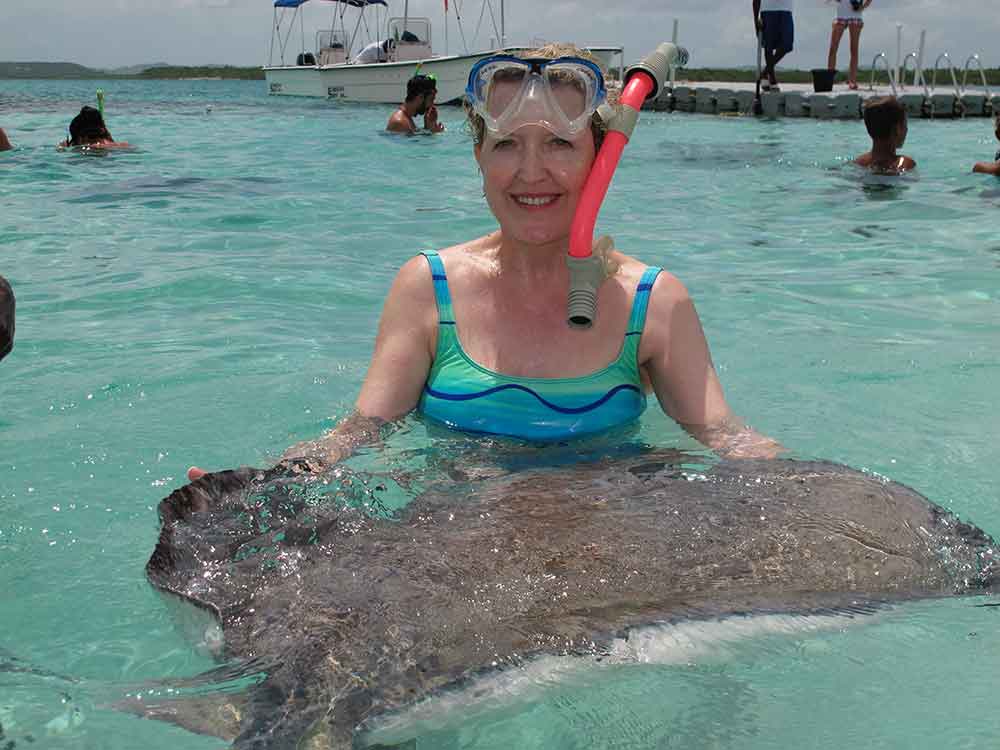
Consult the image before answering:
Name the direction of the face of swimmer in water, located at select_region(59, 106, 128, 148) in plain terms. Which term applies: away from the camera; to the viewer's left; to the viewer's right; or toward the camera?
away from the camera

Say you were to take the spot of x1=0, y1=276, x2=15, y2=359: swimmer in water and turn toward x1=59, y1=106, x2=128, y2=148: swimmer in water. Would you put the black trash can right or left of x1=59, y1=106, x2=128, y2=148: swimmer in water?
right

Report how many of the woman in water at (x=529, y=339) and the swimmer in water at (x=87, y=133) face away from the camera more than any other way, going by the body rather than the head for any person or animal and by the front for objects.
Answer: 1

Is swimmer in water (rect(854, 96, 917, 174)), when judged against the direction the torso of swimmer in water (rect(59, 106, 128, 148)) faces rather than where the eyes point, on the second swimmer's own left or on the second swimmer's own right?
on the second swimmer's own right

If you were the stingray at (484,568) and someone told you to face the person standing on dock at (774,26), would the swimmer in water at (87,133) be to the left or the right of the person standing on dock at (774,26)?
left

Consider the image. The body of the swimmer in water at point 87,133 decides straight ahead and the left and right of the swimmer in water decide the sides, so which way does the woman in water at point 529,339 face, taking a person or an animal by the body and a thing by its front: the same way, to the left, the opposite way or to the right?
the opposite way

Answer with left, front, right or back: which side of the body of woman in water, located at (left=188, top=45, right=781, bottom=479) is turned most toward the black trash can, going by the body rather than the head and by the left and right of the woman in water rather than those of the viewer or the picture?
back

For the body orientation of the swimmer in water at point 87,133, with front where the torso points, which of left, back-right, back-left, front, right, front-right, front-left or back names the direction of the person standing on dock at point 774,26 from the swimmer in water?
right

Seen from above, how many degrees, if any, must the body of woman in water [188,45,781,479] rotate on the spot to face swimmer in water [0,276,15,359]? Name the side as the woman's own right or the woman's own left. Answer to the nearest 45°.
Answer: approximately 135° to the woman's own right

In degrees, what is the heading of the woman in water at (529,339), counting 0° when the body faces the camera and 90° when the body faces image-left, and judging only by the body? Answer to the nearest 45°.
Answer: approximately 0°

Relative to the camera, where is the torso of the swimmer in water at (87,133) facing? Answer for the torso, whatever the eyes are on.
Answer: away from the camera

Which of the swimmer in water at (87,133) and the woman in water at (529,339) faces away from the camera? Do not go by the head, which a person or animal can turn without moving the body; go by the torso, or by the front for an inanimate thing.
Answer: the swimmer in water

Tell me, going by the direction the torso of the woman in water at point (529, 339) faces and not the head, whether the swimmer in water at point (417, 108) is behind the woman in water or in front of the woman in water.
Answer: behind
